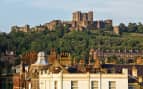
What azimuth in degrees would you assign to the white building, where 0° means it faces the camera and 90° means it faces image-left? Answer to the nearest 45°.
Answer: approximately 0°
